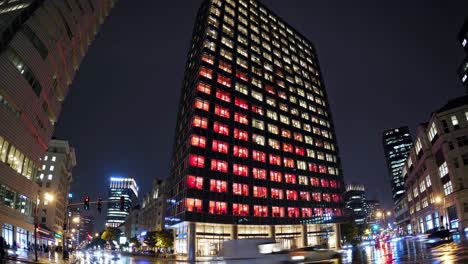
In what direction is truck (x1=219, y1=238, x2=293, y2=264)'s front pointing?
to the viewer's right

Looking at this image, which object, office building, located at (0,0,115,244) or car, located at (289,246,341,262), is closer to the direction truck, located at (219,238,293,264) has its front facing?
the car

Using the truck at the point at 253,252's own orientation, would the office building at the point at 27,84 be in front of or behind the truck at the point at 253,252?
behind

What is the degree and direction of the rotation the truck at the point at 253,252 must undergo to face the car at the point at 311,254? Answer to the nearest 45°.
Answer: approximately 45° to its left
